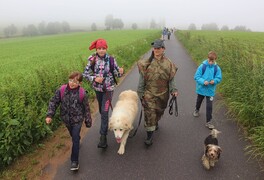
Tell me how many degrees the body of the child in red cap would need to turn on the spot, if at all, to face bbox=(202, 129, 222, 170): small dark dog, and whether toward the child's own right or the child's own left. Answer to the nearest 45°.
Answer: approximately 45° to the child's own left

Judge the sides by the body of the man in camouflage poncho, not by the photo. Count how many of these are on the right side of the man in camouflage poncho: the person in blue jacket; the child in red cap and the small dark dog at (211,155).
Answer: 1

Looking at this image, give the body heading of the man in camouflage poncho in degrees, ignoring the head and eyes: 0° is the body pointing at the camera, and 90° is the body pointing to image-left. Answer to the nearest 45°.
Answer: approximately 0°

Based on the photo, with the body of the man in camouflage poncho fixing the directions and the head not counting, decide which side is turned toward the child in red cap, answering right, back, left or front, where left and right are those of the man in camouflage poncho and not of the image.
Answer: right

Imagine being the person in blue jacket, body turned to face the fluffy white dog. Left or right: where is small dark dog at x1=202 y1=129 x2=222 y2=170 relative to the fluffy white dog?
left
